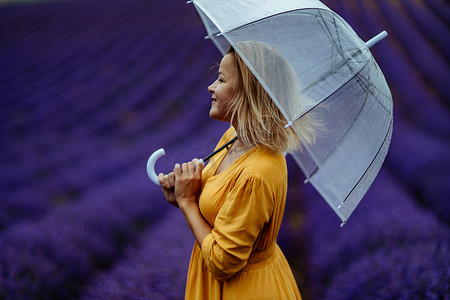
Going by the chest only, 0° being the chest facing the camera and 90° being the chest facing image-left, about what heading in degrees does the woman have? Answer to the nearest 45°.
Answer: approximately 90°
